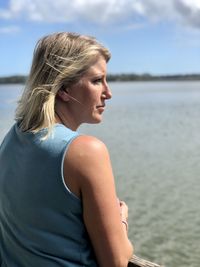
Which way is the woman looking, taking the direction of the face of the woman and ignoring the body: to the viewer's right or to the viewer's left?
to the viewer's right

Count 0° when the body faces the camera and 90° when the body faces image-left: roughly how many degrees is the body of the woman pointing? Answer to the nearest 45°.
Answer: approximately 225°
